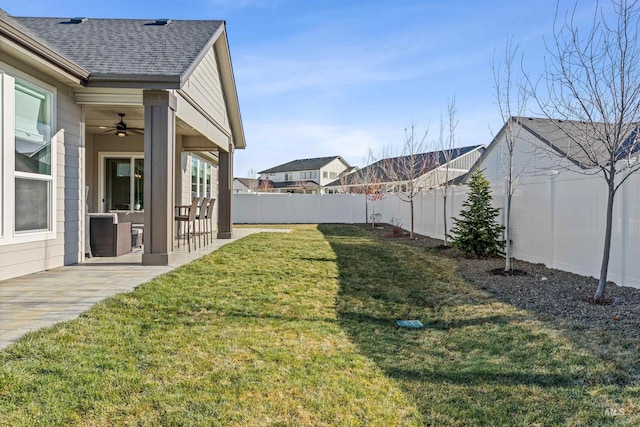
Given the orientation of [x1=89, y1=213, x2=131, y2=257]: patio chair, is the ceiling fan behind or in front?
in front

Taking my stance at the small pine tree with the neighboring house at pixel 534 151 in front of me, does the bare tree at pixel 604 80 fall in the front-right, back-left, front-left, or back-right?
back-right

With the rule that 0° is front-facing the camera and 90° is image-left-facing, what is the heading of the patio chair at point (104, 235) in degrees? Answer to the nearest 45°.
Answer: approximately 225°
